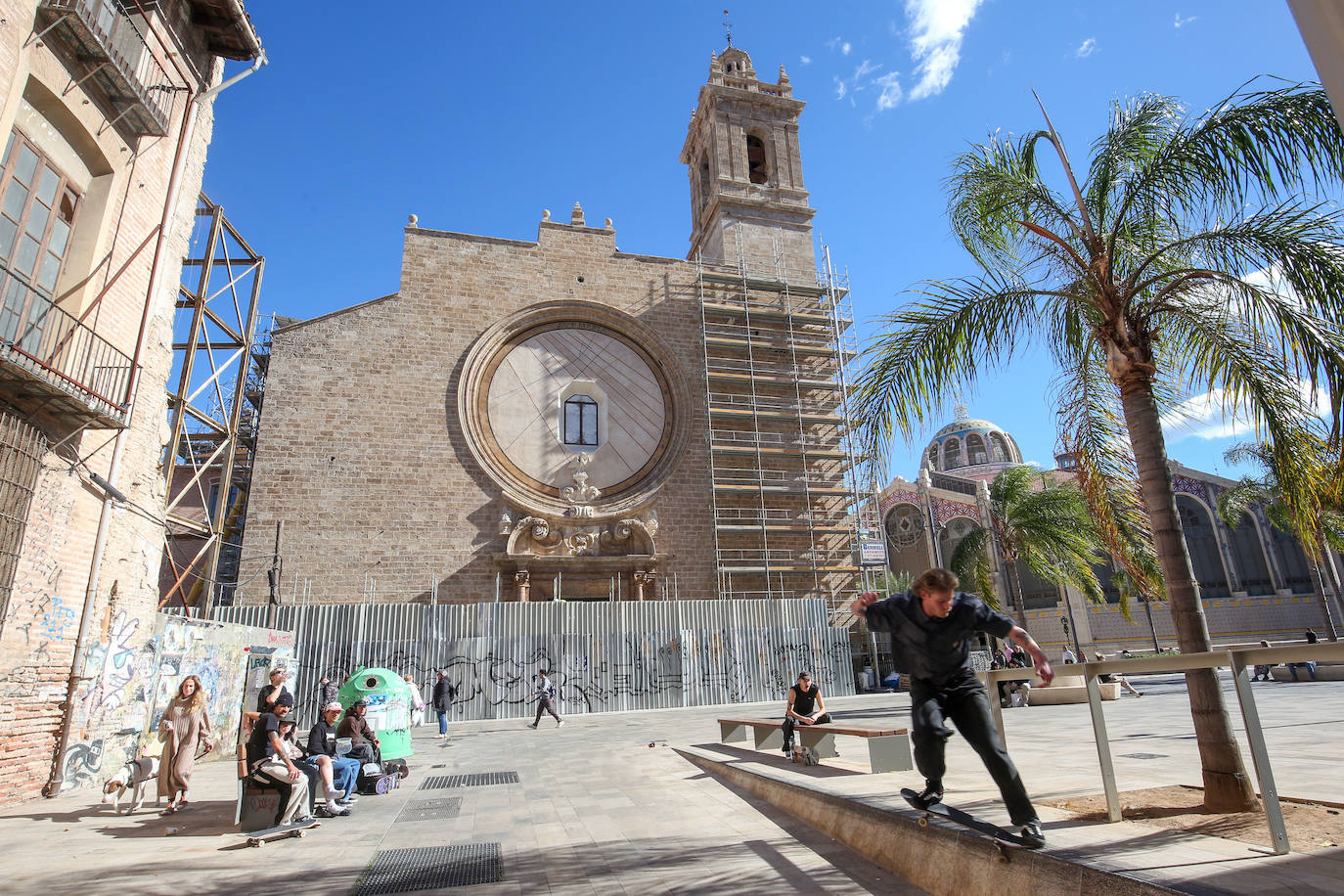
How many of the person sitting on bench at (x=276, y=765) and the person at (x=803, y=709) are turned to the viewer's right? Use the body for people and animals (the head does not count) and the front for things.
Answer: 1

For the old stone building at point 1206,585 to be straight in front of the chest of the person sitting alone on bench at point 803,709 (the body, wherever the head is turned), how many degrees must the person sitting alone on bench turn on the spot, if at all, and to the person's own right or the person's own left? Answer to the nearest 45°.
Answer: approximately 135° to the person's own left

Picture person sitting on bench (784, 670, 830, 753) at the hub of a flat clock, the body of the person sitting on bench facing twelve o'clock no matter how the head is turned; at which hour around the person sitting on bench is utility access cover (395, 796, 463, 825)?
The utility access cover is roughly at 2 o'clock from the person sitting on bench.

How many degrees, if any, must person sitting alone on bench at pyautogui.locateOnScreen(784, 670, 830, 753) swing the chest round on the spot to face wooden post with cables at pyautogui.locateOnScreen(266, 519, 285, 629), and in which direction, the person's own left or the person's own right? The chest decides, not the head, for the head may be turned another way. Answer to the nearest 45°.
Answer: approximately 135° to the person's own right

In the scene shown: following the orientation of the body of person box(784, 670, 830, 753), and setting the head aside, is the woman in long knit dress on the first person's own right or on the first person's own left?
on the first person's own right

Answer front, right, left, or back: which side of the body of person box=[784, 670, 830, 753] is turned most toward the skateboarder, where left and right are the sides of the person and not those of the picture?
front

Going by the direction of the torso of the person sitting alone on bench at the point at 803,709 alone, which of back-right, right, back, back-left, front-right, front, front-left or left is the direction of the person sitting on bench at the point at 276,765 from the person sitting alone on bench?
front-right

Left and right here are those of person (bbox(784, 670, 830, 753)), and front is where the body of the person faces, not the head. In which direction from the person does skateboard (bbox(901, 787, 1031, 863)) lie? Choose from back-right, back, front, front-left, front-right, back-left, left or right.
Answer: front

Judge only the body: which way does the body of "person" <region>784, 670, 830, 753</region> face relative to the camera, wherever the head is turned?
toward the camera

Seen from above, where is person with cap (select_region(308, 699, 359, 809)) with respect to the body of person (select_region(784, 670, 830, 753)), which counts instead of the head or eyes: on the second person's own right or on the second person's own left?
on the second person's own right
